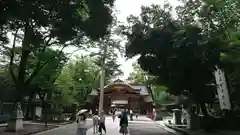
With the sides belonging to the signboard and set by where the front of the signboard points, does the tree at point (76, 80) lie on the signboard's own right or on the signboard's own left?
on the signboard's own right

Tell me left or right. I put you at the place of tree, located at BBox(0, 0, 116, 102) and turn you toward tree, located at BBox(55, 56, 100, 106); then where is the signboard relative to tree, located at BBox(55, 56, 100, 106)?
right

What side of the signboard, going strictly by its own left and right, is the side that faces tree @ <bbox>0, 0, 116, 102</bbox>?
front

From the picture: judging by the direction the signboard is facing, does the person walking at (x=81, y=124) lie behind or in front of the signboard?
in front

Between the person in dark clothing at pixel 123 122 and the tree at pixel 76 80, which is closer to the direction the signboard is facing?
the person in dark clothing

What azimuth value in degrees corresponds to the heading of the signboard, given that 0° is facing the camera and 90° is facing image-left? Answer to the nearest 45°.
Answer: approximately 0°

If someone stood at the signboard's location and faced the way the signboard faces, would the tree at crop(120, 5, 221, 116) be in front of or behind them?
in front
